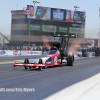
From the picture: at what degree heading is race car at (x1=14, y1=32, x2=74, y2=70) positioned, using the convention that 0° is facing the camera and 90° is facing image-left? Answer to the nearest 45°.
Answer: approximately 45°
